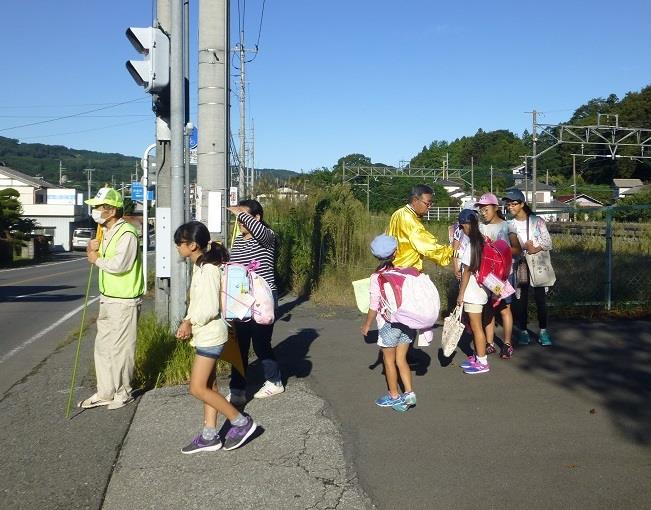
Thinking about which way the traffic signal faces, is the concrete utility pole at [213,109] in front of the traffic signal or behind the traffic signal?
behind

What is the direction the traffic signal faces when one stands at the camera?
facing to the left of the viewer
